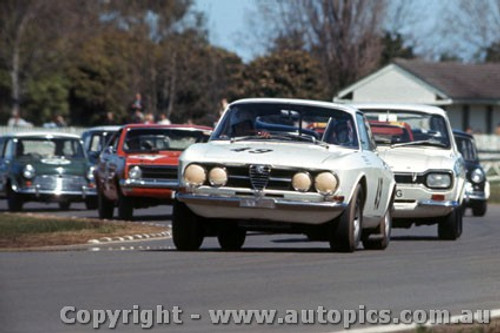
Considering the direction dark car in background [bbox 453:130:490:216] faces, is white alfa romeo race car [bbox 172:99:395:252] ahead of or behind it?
ahead

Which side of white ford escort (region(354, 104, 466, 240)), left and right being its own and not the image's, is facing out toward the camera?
front

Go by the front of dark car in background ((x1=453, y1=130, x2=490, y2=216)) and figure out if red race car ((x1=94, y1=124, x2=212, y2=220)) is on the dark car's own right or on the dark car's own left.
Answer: on the dark car's own right

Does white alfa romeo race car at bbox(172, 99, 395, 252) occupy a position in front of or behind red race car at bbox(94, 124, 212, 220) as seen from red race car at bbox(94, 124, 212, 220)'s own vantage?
in front

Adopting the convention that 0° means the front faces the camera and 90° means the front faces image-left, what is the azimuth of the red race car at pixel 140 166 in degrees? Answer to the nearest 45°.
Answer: approximately 315°

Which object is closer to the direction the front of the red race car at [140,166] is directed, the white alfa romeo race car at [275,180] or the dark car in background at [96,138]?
the white alfa romeo race car

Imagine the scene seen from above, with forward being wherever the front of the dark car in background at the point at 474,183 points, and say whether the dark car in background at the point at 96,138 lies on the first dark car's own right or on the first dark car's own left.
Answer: on the first dark car's own right

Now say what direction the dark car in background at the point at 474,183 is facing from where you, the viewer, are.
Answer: facing the viewer

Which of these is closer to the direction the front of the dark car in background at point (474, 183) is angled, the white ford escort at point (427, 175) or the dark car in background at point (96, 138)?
the white ford escort

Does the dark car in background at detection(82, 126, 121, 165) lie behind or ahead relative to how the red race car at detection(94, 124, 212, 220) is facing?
behind
